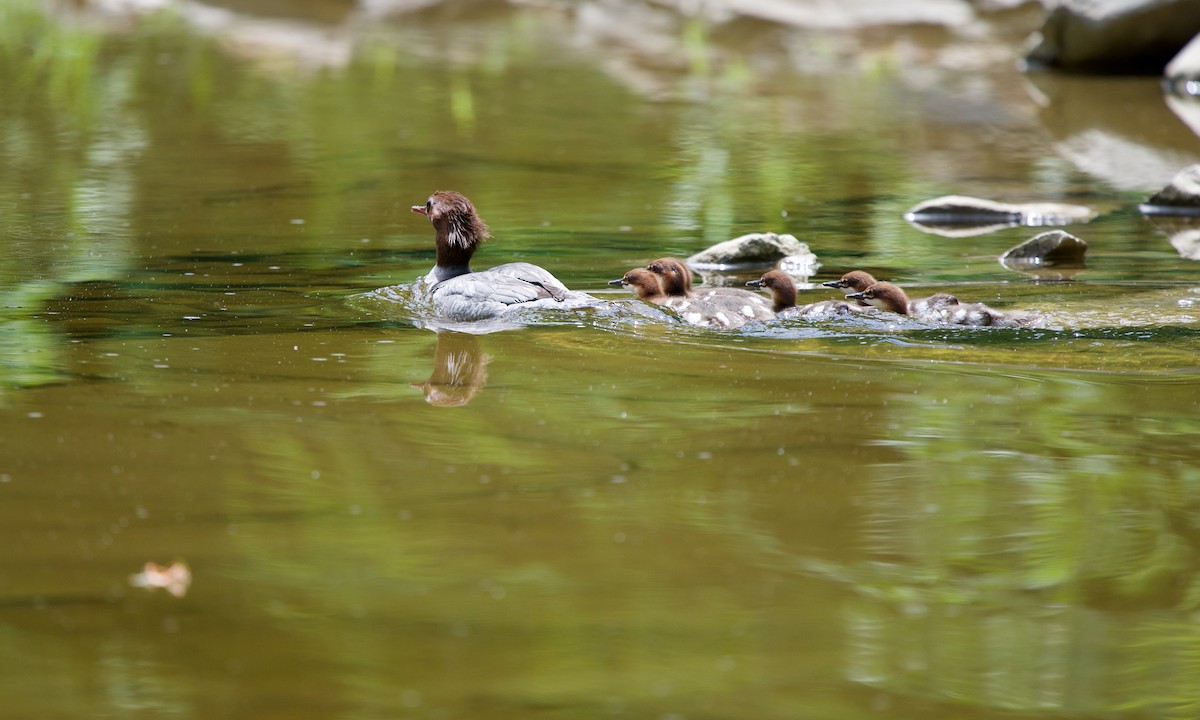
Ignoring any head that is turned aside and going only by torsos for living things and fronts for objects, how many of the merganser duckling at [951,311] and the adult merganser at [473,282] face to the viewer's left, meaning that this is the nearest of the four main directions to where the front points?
2

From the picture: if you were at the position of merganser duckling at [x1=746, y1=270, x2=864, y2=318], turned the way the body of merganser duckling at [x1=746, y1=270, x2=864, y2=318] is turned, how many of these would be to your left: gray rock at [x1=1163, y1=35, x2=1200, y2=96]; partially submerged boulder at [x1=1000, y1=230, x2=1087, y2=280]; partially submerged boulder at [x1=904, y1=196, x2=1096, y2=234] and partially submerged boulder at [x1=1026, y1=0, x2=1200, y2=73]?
0

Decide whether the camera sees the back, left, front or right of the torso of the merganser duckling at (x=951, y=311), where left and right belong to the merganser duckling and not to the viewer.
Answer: left

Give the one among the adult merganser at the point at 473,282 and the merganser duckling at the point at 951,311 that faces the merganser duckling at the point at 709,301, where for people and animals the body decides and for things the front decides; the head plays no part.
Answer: the merganser duckling at the point at 951,311

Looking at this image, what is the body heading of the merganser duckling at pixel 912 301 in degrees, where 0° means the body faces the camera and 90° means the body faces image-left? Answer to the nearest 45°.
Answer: approximately 90°

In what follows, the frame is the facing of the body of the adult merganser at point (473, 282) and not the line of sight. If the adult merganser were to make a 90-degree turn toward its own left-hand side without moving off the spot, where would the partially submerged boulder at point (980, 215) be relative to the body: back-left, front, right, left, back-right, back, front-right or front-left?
back-left

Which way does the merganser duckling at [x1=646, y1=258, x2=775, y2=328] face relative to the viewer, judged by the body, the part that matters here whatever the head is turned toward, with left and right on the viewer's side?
facing to the left of the viewer

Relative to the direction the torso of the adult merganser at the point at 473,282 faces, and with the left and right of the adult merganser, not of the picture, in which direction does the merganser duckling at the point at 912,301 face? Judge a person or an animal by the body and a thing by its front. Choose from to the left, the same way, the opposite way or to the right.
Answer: the same way

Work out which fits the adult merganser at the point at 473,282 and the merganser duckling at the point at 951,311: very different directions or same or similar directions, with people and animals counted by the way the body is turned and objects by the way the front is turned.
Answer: same or similar directions

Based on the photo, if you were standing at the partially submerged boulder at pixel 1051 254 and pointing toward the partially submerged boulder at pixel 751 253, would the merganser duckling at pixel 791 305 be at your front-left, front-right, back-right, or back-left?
front-left

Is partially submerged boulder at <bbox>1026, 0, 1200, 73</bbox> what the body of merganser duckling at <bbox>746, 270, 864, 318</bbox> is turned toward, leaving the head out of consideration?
no

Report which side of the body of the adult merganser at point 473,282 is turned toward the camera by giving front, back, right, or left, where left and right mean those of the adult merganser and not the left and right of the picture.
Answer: left

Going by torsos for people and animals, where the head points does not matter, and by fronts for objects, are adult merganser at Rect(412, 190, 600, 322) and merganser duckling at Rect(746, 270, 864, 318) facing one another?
no

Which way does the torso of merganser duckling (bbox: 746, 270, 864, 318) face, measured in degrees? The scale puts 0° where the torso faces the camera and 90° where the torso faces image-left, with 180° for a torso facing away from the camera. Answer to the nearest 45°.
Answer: approximately 90°

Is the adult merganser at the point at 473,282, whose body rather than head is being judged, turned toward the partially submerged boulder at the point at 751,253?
no

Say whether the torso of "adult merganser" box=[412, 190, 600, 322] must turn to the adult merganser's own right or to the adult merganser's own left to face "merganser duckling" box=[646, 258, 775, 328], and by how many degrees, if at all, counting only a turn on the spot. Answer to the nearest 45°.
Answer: approximately 180°
